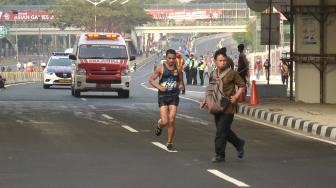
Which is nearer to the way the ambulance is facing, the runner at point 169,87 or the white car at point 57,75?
the runner

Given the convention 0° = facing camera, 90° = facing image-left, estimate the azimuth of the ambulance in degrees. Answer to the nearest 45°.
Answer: approximately 0°

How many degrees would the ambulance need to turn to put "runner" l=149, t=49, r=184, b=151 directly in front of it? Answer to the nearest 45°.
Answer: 0° — it already faces them

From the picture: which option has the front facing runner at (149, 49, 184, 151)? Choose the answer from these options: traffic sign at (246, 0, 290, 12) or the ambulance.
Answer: the ambulance

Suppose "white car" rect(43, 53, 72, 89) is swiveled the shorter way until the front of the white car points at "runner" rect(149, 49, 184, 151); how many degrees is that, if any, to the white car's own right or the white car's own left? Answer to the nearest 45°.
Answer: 0° — it already faces them
